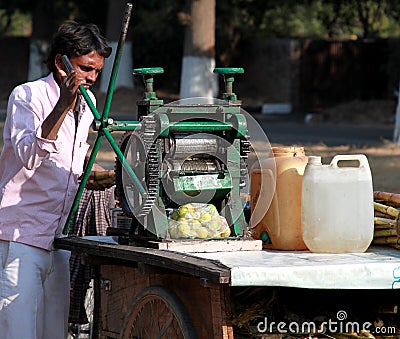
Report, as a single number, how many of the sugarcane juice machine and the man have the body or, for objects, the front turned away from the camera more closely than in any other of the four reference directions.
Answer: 0

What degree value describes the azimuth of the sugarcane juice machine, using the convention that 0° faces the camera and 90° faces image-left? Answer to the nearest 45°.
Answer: approximately 0°

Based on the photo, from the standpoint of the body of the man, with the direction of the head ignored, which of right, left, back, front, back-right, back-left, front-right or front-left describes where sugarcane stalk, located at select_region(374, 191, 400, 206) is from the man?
front-left

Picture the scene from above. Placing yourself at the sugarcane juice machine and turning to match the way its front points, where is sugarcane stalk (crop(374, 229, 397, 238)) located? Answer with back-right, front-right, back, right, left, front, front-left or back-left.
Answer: left

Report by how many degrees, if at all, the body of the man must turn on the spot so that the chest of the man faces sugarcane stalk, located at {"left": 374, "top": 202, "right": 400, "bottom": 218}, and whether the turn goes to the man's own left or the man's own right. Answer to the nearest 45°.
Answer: approximately 45° to the man's own left

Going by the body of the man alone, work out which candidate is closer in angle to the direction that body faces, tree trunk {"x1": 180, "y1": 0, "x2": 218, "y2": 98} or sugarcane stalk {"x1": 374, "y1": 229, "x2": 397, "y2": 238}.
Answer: the sugarcane stalk

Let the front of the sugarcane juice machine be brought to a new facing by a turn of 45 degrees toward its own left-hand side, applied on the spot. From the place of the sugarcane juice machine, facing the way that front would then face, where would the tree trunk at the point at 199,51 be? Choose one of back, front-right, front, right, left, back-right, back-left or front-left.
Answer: back-left

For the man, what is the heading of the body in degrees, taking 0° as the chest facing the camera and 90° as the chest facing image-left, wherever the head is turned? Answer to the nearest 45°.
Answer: approximately 315°

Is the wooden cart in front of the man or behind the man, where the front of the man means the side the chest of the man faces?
in front

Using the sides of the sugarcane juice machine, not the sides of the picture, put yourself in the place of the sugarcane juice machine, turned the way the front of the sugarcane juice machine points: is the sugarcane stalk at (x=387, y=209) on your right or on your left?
on your left

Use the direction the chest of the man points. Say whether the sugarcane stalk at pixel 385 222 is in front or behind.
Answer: in front
